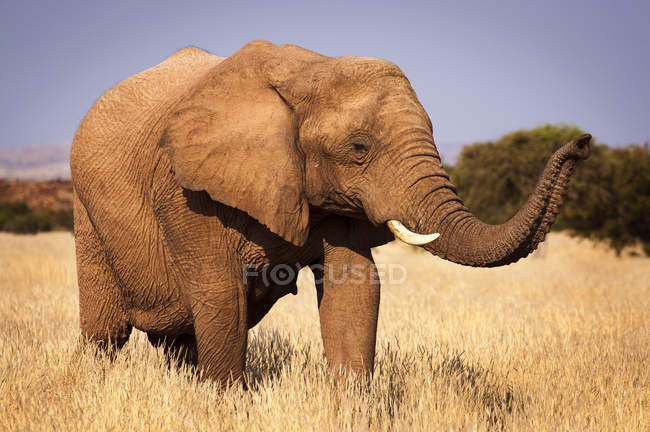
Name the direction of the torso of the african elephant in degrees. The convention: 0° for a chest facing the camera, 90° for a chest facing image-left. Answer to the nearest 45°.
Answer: approximately 315°

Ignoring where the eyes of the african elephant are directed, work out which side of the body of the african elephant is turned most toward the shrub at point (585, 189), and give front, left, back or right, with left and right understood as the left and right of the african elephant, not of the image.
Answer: left
